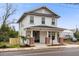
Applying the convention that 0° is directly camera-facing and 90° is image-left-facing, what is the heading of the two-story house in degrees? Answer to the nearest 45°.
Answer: approximately 315°
